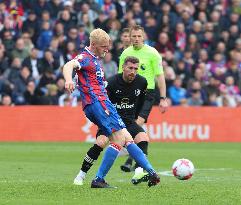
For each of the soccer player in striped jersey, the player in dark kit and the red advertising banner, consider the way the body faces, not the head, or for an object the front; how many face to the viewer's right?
1

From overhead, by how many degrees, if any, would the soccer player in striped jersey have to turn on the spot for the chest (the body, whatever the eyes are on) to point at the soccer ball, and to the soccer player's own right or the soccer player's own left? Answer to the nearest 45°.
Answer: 0° — they already face it

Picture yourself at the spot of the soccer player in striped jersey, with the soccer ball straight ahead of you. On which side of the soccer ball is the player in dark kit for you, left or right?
left

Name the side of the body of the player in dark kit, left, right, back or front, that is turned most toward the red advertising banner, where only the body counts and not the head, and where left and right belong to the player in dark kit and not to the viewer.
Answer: back

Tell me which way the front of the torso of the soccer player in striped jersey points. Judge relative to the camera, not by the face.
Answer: to the viewer's right

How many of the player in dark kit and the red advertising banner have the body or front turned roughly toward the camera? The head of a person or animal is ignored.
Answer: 2

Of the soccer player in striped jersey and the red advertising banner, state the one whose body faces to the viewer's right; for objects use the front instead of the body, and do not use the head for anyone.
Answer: the soccer player in striped jersey

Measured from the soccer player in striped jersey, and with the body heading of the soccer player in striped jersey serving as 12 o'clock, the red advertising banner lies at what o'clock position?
The red advertising banner is roughly at 9 o'clock from the soccer player in striped jersey.

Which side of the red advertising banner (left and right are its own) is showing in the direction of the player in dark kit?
front

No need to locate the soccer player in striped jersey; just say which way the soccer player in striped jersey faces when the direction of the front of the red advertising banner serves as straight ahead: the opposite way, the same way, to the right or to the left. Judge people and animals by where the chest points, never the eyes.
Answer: to the left

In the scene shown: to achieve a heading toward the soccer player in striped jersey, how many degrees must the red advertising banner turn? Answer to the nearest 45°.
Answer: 0° — it already faces them
